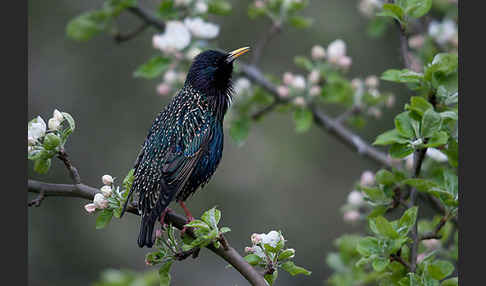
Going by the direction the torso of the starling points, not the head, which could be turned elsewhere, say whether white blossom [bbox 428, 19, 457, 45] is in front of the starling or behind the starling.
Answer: in front

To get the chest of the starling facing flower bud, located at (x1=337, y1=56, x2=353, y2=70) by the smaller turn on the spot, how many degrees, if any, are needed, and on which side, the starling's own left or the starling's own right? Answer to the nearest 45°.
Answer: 0° — it already faces it

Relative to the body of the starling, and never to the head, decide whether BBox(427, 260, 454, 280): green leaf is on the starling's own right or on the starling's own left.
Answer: on the starling's own right
